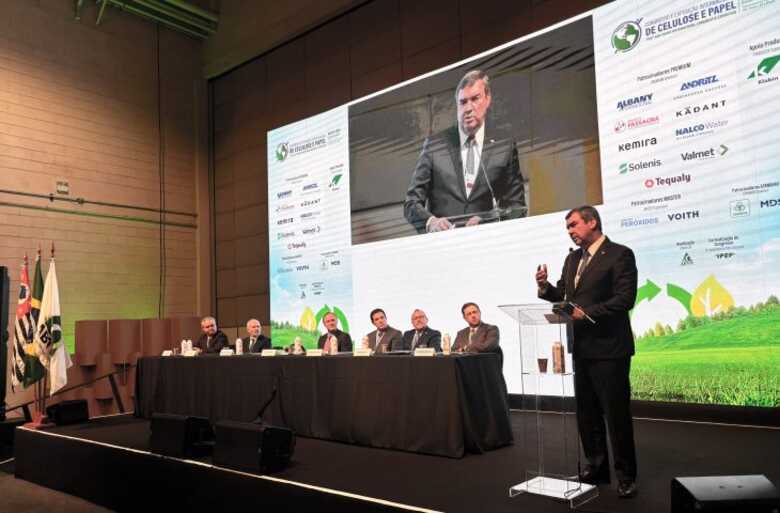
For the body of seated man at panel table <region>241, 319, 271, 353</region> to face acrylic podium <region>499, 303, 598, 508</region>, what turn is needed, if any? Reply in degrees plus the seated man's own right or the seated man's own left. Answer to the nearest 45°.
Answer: approximately 45° to the seated man's own left

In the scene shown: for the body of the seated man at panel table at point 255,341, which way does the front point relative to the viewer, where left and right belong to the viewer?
facing the viewer and to the left of the viewer

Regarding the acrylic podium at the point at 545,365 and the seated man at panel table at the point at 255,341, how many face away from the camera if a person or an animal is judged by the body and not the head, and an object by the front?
0

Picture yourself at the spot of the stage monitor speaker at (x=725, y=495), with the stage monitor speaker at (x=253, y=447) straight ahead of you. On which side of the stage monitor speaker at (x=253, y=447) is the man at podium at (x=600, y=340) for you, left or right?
right

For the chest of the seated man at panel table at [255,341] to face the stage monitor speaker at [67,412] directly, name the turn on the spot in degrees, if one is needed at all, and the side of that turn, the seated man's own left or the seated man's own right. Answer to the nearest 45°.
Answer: approximately 45° to the seated man's own right

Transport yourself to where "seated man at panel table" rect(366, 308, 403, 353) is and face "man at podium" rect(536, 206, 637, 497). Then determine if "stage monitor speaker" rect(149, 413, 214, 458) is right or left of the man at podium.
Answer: right

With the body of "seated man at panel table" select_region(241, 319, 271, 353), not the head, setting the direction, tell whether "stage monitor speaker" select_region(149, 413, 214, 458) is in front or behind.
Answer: in front

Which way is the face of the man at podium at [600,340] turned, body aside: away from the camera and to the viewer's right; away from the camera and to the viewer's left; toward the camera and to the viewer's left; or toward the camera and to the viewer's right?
toward the camera and to the viewer's left

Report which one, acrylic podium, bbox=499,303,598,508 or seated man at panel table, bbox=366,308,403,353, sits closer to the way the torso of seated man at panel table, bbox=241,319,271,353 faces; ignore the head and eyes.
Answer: the acrylic podium
